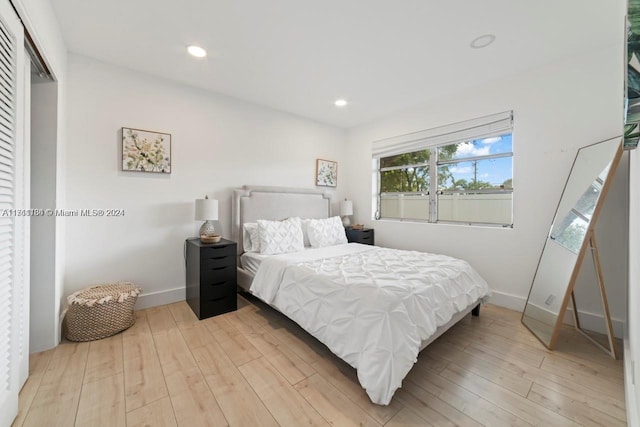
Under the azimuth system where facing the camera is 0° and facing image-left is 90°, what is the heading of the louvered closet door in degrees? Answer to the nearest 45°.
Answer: approximately 270°

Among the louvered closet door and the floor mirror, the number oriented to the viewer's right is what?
1

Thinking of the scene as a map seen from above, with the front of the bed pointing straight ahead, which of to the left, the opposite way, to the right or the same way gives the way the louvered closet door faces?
to the left

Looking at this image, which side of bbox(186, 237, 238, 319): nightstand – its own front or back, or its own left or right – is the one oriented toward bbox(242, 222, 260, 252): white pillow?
left

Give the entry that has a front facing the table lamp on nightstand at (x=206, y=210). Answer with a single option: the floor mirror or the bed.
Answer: the floor mirror

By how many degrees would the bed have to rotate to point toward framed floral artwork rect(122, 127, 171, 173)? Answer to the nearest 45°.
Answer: approximately 135° to its right

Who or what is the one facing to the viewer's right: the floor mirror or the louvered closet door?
the louvered closet door

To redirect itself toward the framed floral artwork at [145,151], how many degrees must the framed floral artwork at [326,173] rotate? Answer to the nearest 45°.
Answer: approximately 90° to its right

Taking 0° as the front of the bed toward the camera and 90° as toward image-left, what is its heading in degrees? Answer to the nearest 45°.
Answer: approximately 315°

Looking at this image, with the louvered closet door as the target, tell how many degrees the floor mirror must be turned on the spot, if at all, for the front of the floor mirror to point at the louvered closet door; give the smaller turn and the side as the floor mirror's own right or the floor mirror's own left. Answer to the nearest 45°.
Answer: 0° — it already faces it

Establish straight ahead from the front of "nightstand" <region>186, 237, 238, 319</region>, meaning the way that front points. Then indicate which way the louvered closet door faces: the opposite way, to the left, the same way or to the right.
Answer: to the left
